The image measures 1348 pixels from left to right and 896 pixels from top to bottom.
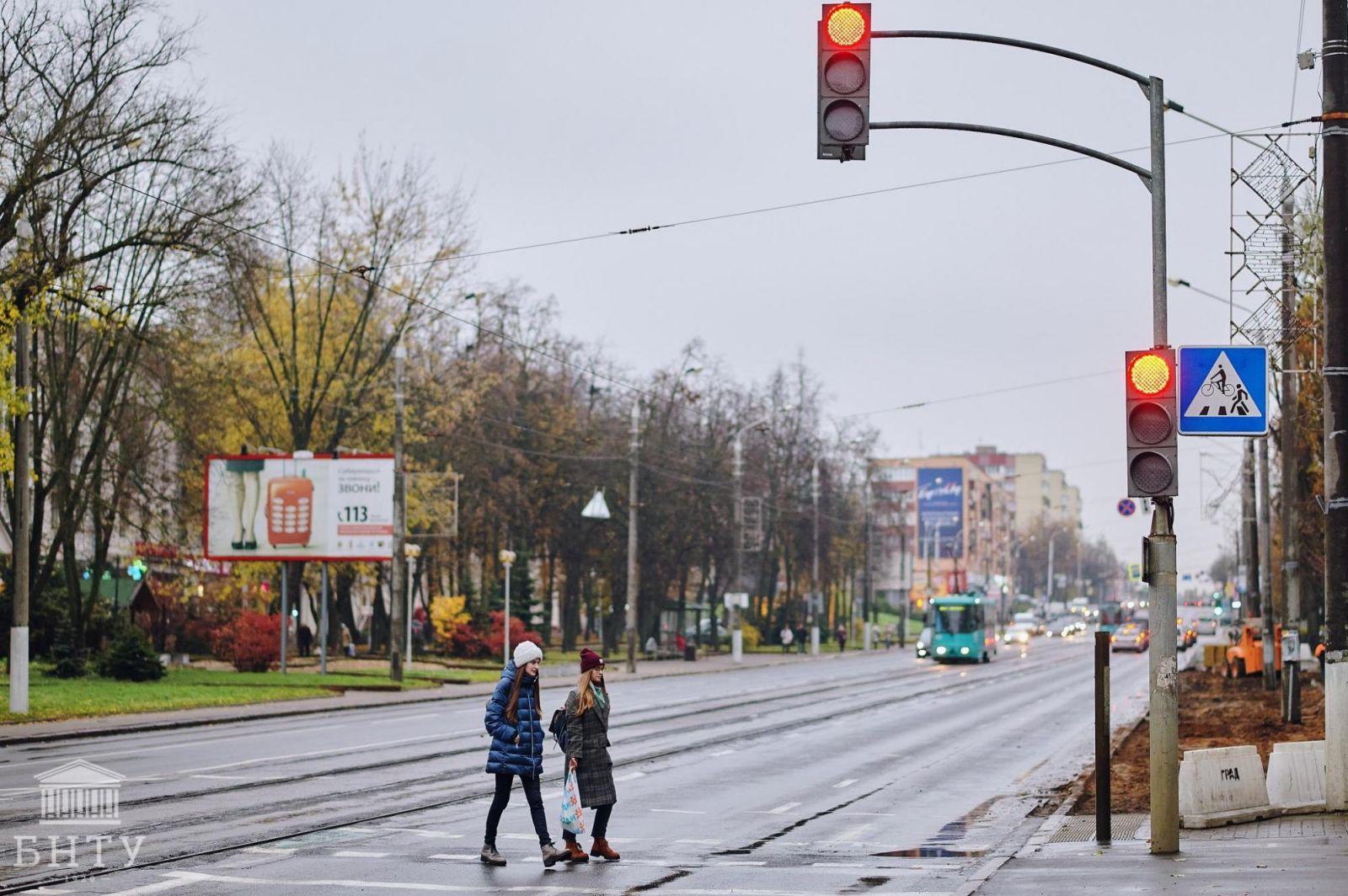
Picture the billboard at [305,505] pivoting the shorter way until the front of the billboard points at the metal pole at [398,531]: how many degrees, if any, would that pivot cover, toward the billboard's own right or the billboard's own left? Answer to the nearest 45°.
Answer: approximately 45° to the billboard's own left

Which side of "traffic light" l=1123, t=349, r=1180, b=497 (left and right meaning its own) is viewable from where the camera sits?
front

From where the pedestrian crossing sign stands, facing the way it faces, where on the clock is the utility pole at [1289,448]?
The utility pole is roughly at 6 o'clock from the pedestrian crossing sign.

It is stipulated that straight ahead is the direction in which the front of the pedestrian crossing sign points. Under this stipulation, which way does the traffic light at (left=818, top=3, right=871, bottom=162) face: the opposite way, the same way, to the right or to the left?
the same way

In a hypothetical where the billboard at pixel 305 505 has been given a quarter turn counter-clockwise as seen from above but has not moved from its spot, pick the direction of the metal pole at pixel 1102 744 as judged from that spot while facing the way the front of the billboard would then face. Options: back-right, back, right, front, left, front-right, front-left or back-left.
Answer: right

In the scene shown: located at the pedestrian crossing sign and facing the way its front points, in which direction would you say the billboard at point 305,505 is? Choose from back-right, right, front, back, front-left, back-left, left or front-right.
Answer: back-right

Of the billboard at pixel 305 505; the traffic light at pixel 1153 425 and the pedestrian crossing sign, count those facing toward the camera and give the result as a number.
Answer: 3

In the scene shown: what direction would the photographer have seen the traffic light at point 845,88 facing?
facing the viewer

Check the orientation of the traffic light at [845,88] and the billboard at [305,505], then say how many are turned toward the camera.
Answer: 2

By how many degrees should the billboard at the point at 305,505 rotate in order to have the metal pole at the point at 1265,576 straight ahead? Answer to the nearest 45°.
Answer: approximately 45° to its left

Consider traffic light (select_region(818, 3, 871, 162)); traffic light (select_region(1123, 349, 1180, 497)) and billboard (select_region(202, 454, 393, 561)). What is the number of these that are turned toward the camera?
3

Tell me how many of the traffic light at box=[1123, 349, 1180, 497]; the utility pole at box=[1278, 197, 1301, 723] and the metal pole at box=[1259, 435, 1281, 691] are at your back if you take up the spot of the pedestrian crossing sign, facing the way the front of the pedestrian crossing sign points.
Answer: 2
